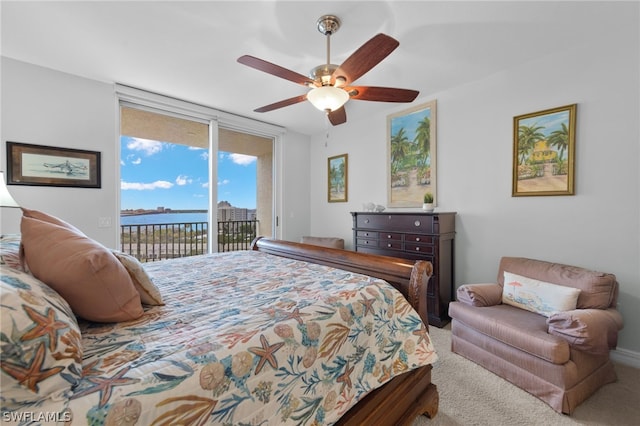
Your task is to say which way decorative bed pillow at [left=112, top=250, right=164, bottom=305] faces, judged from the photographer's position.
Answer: facing to the right of the viewer

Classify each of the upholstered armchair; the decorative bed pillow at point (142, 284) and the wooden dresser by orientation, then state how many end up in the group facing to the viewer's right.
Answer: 1

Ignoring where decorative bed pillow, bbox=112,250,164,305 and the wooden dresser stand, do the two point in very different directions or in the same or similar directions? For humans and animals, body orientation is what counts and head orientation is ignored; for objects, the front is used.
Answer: very different directions

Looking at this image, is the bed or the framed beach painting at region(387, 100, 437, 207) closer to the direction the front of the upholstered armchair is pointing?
the bed

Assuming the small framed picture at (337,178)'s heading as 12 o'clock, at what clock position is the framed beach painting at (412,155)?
The framed beach painting is roughly at 9 o'clock from the small framed picture.

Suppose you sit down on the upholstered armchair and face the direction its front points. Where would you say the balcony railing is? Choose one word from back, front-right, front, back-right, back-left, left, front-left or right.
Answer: front-right

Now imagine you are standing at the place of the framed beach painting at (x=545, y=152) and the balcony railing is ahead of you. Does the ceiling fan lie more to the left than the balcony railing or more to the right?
left

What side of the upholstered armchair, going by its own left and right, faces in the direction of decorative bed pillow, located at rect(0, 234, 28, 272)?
front

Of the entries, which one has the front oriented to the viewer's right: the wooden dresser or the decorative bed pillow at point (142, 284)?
the decorative bed pillow

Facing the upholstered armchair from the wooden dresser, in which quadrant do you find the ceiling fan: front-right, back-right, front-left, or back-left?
front-right

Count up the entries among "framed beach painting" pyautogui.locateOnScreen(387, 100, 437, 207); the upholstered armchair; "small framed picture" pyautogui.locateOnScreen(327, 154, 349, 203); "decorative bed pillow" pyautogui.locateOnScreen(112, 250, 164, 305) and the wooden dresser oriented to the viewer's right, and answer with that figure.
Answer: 1

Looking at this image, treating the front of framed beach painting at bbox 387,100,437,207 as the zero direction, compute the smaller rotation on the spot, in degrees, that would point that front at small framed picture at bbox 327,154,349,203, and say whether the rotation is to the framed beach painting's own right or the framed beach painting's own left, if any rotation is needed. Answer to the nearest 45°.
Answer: approximately 90° to the framed beach painting's own right

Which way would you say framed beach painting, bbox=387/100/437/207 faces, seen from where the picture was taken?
facing the viewer and to the left of the viewer

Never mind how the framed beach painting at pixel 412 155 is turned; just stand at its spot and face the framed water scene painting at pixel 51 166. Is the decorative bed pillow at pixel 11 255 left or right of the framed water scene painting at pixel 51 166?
left

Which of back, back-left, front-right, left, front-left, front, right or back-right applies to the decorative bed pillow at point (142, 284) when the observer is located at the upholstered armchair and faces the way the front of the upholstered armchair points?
front

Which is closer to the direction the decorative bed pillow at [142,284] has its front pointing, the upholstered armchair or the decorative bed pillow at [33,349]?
the upholstered armchair

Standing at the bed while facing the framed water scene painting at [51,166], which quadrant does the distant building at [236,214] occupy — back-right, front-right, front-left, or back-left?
front-right

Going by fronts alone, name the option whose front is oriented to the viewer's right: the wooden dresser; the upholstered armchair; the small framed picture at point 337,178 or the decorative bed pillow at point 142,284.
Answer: the decorative bed pillow

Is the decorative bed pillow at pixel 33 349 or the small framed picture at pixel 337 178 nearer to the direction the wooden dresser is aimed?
the decorative bed pillow

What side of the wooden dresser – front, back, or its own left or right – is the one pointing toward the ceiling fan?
front
